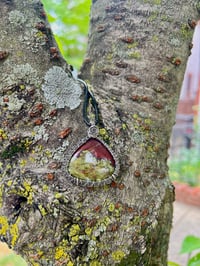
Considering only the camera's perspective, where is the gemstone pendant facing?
facing the viewer

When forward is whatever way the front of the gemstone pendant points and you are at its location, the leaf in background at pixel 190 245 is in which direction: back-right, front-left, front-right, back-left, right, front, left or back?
back-left
